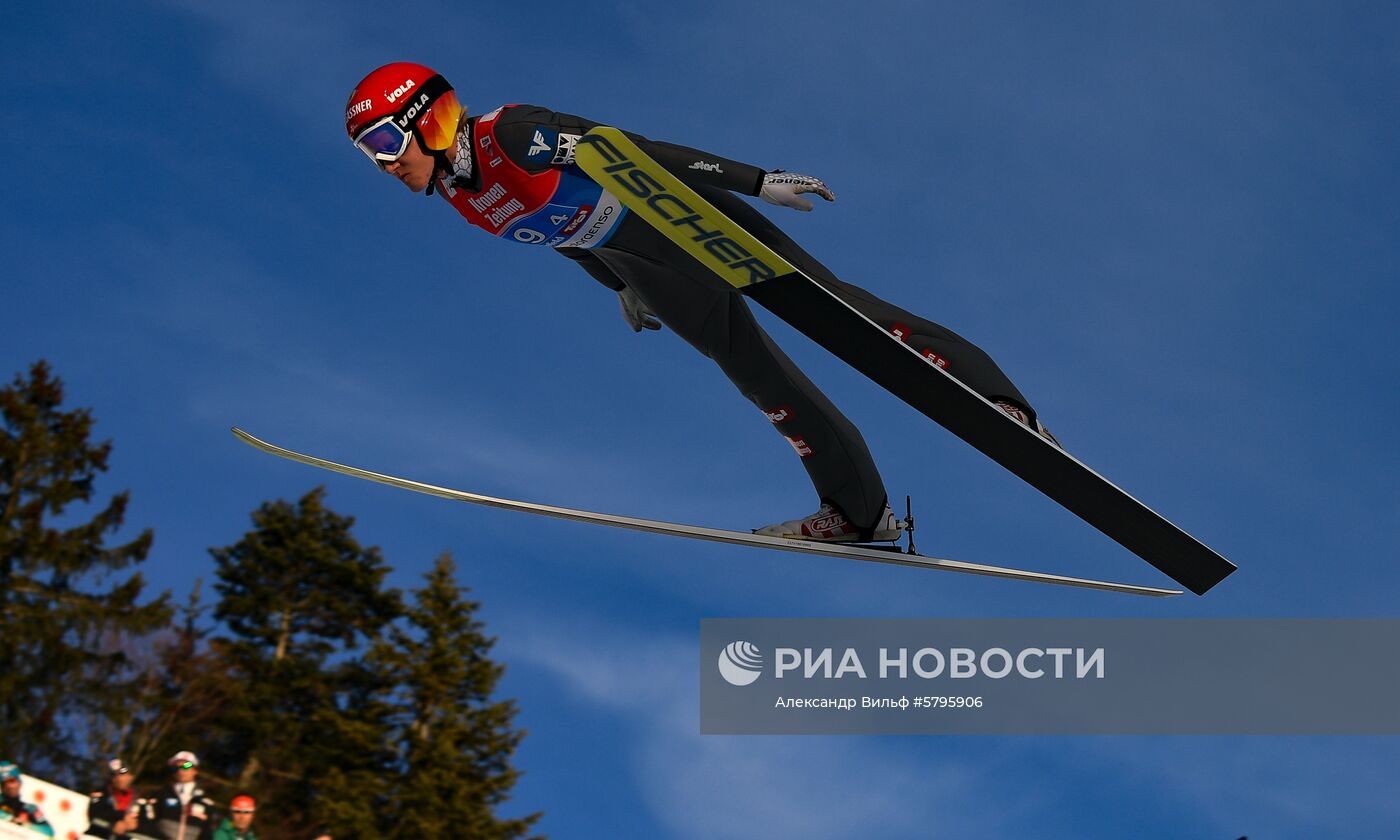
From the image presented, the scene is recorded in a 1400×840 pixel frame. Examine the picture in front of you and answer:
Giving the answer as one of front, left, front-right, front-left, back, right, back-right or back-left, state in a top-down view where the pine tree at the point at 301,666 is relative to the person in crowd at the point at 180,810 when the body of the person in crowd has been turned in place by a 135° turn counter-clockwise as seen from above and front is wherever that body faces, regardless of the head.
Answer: front-left

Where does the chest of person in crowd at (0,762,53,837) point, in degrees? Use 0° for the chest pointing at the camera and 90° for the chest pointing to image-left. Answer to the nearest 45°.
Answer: approximately 315°

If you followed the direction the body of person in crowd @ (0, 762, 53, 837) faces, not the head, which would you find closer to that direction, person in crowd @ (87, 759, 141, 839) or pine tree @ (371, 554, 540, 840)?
the person in crowd

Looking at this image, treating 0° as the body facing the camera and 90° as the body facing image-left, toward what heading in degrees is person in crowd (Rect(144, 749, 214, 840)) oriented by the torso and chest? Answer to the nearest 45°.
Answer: approximately 0°
